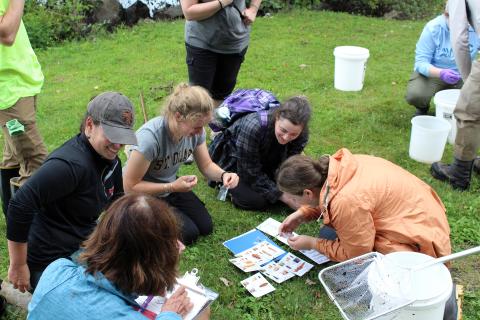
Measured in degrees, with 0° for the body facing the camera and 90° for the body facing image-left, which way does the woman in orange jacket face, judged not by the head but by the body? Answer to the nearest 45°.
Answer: approximately 90°

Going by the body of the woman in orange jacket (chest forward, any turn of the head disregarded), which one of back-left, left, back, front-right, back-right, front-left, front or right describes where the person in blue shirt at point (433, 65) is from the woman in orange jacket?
right

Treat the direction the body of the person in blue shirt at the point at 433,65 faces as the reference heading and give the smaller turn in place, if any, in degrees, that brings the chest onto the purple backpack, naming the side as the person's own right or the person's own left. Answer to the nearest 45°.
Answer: approximately 45° to the person's own right

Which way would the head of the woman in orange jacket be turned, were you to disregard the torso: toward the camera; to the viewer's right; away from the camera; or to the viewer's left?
to the viewer's left

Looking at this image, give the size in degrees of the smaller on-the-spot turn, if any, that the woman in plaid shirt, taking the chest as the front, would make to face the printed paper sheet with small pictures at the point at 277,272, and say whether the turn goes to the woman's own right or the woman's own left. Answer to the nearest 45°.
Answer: approximately 45° to the woman's own right

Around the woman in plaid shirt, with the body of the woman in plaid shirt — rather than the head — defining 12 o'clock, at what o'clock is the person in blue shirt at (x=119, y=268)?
The person in blue shirt is roughly at 2 o'clock from the woman in plaid shirt.

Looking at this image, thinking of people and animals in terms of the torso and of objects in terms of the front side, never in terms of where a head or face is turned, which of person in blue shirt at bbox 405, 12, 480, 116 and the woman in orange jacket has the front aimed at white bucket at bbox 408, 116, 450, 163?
the person in blue shirt

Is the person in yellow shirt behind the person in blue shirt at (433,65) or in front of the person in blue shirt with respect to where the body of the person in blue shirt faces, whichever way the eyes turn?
in front

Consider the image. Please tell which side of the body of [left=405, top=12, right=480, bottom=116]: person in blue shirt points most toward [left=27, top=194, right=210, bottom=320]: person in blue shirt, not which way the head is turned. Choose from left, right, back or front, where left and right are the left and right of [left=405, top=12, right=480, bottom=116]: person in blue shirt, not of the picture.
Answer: front

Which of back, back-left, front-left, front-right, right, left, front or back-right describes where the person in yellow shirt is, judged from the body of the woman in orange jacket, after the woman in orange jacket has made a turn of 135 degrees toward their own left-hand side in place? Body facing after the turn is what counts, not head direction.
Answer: back-right

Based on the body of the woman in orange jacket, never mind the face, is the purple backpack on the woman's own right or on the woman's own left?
on the woman's own right
